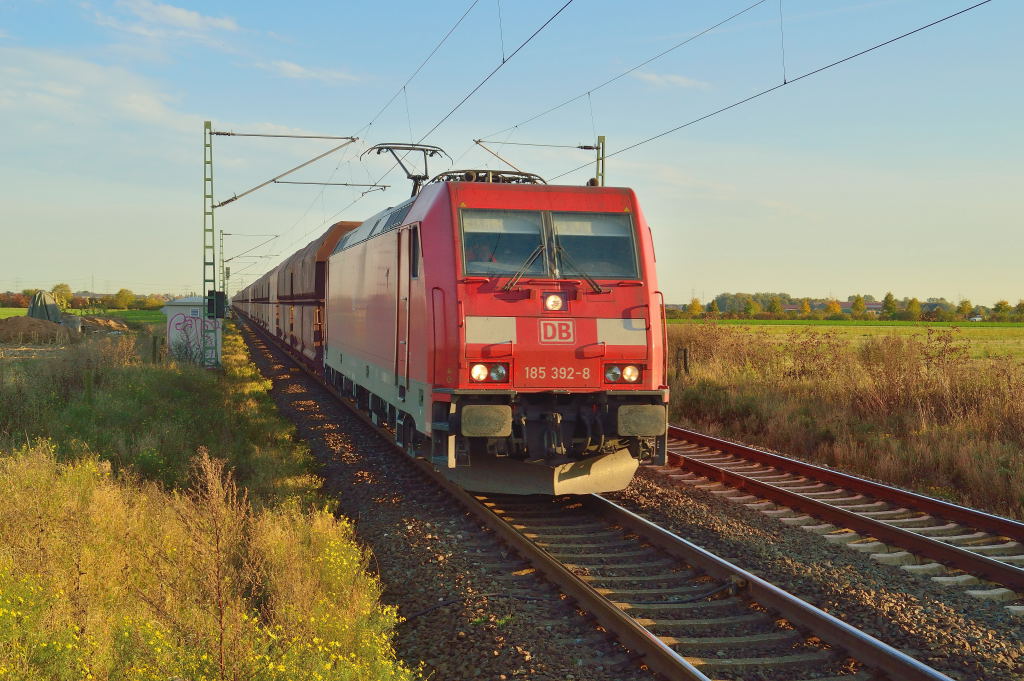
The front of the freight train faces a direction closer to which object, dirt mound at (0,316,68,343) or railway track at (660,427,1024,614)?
the railway track

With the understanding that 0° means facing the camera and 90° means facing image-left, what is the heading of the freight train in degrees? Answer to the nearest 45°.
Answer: approximately 0°

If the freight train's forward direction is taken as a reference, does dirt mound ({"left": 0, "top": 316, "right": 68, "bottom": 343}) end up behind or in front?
behind
